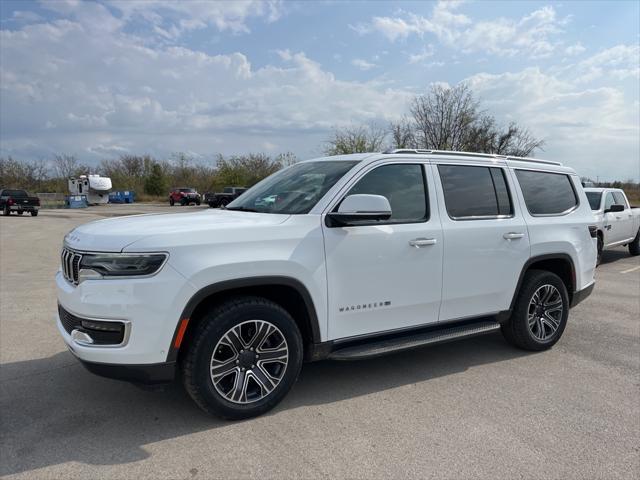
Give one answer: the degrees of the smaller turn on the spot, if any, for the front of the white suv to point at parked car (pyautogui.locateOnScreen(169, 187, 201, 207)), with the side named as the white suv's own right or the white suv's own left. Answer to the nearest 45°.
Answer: approximately 135° to the white suv's own right

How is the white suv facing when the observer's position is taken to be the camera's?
facing the viewer and to the left of the viewer

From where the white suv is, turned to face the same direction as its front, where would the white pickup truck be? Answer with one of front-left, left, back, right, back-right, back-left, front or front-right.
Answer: back

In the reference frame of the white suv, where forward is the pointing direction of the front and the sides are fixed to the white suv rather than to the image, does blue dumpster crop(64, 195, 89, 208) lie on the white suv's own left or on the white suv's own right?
on the white suv's own right

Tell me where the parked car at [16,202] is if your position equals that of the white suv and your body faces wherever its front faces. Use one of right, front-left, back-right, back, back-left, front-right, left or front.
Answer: right
